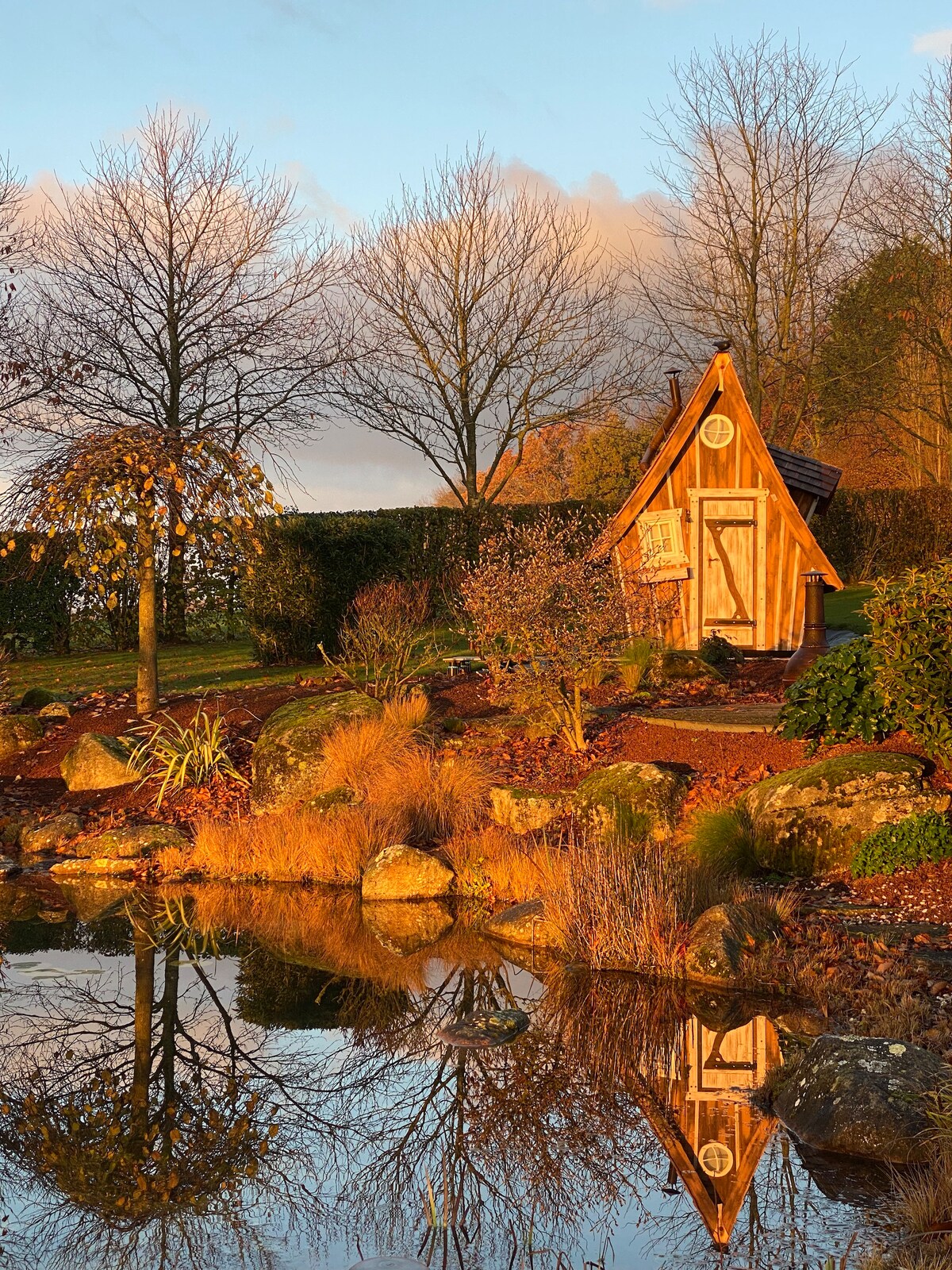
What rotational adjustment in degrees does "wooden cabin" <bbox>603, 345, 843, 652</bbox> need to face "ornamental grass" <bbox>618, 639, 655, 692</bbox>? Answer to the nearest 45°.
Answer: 0° — it already faces it

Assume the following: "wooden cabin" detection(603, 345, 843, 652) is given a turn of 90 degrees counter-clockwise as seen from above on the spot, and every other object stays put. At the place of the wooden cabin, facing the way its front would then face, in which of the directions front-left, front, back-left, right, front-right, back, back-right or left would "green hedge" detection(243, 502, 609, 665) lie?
back

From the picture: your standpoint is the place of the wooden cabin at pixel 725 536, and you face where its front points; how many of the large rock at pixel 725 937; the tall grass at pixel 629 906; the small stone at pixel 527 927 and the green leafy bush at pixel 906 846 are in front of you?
4

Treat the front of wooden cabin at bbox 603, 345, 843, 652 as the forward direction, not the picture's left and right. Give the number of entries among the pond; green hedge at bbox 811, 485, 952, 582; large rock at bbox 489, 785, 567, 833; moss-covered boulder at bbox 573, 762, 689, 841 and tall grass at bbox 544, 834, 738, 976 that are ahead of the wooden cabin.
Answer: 4

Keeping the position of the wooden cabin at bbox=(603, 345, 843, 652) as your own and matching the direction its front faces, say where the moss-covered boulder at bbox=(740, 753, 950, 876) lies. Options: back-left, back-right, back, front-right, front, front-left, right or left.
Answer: front

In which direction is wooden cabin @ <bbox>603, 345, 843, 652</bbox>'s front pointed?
toward the camera

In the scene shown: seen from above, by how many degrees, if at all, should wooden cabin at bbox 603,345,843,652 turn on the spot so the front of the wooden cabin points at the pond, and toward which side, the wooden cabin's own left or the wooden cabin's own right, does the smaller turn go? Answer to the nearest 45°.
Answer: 0° — it already faces it

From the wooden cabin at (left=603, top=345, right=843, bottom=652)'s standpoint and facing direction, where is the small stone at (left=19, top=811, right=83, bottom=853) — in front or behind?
in front

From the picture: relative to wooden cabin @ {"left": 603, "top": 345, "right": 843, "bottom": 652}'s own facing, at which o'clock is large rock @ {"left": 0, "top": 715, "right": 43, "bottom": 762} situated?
The large rock is roughly at 2 o'clock from the wooden cabin.

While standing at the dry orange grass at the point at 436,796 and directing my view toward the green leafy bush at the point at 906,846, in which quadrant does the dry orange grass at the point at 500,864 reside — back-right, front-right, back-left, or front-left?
front-right

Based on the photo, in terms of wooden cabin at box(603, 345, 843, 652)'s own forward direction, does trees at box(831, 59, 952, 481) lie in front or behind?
behind

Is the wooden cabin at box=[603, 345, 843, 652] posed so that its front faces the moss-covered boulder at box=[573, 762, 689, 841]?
yes

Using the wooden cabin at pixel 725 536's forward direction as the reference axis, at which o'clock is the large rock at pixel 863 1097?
The large rock is roughly at 12 o'clock from the wooden cabin.

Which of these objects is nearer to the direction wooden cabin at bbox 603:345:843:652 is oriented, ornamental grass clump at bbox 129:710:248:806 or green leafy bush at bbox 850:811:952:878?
the green leafy bush

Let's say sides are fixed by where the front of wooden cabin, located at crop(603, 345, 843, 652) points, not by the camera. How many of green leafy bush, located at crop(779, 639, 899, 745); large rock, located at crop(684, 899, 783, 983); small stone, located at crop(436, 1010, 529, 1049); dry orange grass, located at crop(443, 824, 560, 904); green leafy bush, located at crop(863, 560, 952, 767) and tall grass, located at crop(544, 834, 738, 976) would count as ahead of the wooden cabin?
6

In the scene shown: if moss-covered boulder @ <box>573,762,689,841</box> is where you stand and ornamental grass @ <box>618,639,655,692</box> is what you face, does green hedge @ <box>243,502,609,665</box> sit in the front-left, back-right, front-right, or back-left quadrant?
front-left

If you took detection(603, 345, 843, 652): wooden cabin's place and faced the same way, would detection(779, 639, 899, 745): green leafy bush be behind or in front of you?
in front

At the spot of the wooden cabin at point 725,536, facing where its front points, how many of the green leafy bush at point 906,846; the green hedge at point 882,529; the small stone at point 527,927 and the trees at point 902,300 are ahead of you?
2

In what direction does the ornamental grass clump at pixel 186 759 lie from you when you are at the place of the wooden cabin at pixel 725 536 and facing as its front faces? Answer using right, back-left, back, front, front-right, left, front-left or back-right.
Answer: front-right

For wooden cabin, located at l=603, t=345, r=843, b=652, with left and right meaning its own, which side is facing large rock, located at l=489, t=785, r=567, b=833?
front

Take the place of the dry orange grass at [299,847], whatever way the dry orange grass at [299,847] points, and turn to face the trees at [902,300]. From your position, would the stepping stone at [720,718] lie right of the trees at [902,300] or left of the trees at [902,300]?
right
